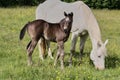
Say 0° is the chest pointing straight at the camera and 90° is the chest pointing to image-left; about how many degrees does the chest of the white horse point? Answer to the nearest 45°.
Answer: approximately 270°

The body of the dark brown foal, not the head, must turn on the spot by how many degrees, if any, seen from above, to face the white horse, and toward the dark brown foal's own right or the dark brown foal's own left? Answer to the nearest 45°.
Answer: approximately 45° to the dark brown foal's own left

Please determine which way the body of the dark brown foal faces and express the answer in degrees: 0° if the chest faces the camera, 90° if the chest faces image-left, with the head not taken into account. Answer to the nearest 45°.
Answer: approximately 270°

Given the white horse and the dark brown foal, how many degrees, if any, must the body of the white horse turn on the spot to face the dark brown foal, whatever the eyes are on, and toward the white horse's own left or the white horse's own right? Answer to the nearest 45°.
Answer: approximately 135° to the white horse's own right

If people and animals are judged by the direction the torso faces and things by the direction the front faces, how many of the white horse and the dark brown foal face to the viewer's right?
2
